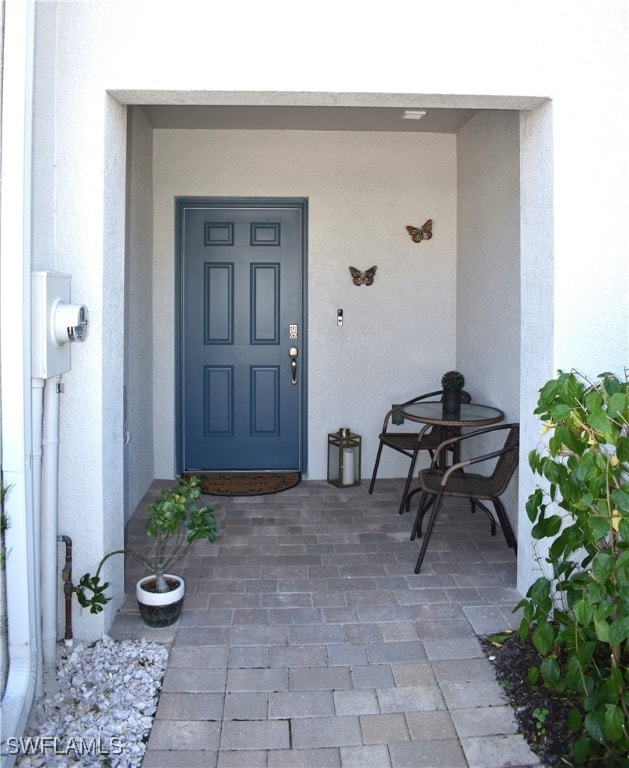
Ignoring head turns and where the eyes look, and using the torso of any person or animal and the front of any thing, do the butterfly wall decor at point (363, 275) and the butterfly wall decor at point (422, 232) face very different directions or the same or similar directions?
same or similar directions

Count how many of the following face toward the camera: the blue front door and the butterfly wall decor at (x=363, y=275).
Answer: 2

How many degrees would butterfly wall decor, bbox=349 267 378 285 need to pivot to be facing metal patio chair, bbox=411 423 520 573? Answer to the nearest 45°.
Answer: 0° — it already faces it

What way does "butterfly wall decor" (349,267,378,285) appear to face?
toward the camera

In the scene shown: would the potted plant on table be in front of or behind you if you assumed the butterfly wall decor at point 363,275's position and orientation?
in front

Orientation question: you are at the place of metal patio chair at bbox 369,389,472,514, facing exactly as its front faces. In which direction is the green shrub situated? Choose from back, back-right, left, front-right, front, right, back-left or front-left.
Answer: front-left

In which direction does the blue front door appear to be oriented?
toward the camera

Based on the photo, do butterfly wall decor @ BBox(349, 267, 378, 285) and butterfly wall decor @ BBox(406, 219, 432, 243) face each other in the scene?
no

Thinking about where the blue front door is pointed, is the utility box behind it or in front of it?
in front
